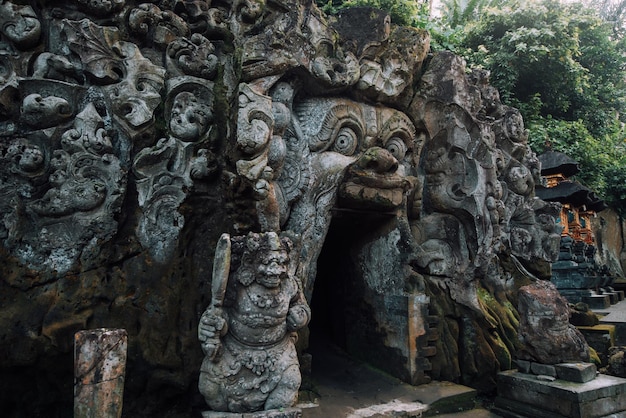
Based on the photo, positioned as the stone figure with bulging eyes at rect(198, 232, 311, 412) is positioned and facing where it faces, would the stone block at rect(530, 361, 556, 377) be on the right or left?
on its left

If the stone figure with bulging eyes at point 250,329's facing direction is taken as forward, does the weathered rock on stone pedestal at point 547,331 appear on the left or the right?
on its left

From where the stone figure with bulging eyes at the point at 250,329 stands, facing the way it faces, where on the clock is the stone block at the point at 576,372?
The stone block is roughly at 10 o'clock from the stone figure with bulging eyes.

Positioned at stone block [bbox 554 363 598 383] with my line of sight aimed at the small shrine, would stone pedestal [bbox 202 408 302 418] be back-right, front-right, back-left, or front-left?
back-left

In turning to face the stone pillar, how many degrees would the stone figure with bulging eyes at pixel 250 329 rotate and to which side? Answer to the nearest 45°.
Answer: approximately 90° to its right

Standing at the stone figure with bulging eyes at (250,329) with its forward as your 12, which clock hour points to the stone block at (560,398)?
The stone block is roughly at 10 o'clock from the stone figure with bulging eyes.

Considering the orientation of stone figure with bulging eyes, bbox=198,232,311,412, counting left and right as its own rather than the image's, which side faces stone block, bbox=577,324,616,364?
left

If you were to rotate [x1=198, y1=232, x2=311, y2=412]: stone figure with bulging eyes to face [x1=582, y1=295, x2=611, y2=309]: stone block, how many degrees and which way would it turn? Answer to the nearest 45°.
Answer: approximately 90° to its left
